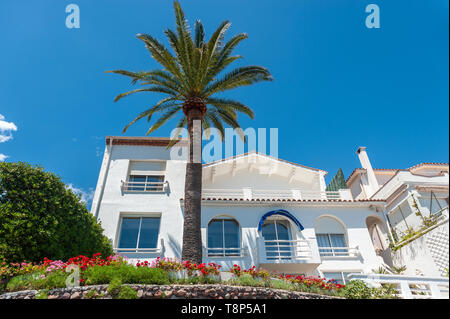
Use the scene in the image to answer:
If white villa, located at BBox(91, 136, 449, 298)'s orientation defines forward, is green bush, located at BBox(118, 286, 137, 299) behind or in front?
in front

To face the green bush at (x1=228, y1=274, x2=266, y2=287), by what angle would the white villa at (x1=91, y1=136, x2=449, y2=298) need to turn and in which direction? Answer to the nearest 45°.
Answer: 0° — it already faces it

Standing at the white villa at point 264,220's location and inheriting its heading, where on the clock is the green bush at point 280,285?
The green bush is roughly at 12 o'clock from the white villa.

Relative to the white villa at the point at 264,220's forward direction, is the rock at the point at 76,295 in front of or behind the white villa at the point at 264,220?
in front

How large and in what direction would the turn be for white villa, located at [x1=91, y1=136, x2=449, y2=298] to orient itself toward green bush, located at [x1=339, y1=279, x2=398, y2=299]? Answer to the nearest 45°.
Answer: approximately 45° to its left

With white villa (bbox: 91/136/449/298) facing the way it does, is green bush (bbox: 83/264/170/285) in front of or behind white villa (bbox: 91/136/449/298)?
in front

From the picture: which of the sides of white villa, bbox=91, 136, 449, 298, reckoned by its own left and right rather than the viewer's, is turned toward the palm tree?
front

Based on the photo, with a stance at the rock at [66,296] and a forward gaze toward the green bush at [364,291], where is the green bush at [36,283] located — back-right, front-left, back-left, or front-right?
back-left

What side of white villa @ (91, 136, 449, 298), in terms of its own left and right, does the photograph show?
front
